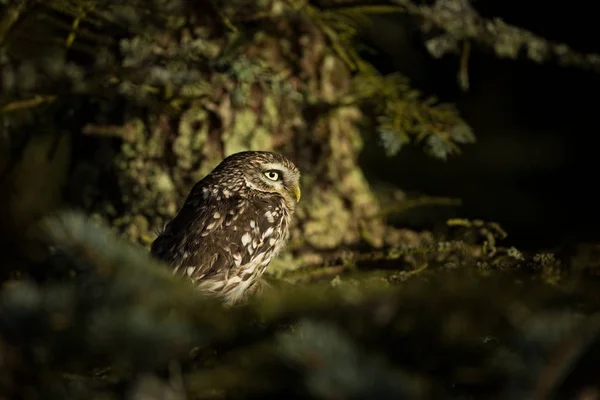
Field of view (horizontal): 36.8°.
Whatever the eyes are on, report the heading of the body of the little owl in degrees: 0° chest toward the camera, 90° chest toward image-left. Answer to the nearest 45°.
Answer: approximately 270°
